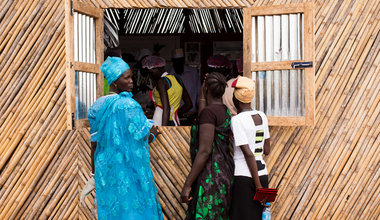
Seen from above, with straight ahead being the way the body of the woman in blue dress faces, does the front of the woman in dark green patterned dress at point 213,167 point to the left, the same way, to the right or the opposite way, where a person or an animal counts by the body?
to the left

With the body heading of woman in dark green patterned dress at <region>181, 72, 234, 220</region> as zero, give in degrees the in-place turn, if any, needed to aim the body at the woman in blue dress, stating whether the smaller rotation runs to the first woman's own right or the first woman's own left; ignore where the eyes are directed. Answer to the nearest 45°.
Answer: approximately 45° to the first woman's own left

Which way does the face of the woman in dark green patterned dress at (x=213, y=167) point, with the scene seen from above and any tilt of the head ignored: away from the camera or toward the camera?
away from the camera

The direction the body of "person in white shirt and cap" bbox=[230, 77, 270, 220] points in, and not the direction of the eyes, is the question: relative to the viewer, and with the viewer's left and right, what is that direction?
facing away from the viewer and to the left of the viewer

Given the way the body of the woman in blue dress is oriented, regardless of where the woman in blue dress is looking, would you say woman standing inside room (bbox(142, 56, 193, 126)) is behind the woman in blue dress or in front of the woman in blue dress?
in front

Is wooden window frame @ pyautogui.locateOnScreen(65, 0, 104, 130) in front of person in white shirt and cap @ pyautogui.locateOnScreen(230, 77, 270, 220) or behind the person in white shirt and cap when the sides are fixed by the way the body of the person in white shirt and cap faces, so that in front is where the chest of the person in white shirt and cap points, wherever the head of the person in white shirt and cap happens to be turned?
in front

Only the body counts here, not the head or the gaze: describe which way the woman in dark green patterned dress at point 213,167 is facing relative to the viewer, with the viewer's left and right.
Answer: facing away from the viewer and to the left of the viewer
